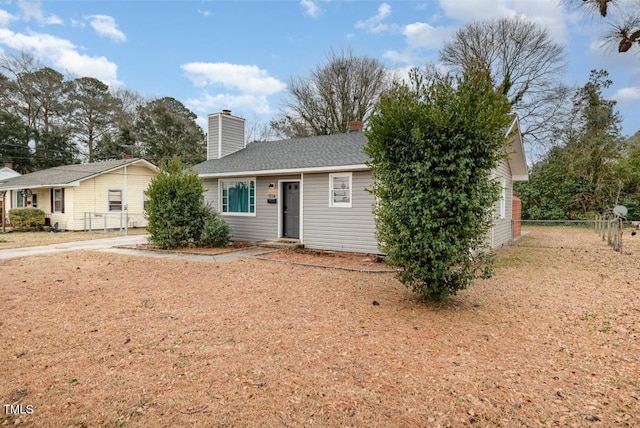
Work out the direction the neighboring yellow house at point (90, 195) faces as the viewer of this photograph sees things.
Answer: facing the viewer and to the left of the viewer

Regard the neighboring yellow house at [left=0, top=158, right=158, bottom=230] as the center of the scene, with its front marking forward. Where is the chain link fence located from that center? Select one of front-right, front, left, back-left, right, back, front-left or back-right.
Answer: left

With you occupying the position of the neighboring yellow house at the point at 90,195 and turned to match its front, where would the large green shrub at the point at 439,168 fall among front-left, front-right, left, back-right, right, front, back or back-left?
front-left

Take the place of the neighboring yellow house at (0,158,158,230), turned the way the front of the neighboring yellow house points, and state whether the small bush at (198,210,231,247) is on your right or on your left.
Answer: on your left

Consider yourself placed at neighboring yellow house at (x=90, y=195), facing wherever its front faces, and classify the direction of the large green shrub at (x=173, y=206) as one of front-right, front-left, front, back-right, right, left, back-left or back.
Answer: front-left

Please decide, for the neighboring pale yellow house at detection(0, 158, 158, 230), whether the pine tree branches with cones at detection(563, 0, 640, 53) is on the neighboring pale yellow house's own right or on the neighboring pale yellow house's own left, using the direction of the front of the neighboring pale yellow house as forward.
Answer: on the neighboring pale yellow house's own left
